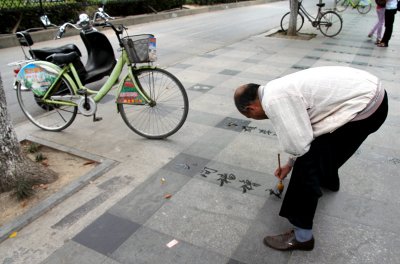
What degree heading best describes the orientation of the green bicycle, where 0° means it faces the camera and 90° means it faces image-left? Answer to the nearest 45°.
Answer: approximately 270°

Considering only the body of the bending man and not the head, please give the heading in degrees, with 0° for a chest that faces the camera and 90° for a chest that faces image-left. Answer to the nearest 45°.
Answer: approximately 90°

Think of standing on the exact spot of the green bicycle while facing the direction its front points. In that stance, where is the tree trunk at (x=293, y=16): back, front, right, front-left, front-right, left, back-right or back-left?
front-left

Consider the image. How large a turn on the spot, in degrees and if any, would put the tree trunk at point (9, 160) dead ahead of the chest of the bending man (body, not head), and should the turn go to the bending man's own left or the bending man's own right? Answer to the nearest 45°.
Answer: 0° — they already face it

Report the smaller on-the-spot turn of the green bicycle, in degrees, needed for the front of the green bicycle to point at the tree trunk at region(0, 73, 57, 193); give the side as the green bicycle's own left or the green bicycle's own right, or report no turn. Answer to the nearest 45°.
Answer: approximately 135° to the green bicycle's own right
